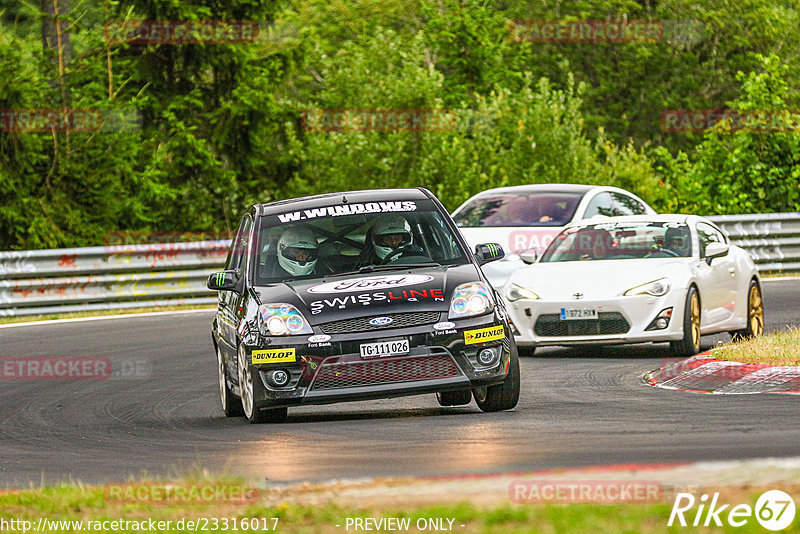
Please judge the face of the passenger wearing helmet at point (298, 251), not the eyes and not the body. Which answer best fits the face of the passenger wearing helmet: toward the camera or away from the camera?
toward the camera

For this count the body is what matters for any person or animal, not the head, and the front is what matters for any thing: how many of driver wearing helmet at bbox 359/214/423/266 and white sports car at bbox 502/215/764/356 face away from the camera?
0

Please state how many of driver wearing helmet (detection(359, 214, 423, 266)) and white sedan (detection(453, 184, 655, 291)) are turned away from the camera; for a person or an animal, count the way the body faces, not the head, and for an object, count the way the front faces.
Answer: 0

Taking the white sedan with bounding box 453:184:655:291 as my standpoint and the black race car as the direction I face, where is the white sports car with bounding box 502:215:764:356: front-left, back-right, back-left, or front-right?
front-left

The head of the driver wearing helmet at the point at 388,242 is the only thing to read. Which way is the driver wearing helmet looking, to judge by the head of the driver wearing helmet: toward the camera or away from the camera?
toward the camera

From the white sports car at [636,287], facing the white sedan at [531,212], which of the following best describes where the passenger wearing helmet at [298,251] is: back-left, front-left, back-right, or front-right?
back-left

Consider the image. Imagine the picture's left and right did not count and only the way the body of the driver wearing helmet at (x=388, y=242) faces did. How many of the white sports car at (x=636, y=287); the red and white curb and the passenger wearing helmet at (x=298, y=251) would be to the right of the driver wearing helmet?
1

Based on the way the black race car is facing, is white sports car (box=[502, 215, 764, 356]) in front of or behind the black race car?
behind

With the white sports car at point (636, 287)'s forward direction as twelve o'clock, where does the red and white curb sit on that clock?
The red and white curb is roughly at 10 o'clock from the white sports car.

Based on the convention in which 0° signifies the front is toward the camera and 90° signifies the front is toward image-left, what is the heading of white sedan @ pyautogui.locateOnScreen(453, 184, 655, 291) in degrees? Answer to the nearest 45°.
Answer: approximately 45°

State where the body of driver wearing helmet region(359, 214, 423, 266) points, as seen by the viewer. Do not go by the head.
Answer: toward the camera

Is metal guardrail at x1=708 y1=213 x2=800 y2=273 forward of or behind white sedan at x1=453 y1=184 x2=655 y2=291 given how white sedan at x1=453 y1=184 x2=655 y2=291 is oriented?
behind

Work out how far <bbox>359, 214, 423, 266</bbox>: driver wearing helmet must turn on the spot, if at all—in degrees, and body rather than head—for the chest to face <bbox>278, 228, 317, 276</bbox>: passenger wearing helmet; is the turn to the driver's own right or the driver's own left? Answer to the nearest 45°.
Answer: approximately 90° to the driver's own right

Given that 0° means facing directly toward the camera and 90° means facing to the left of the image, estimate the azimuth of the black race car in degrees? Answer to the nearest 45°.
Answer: approximately 0°

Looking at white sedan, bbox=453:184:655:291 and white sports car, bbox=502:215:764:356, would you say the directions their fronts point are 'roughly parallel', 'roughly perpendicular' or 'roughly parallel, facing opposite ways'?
roughly parallel
